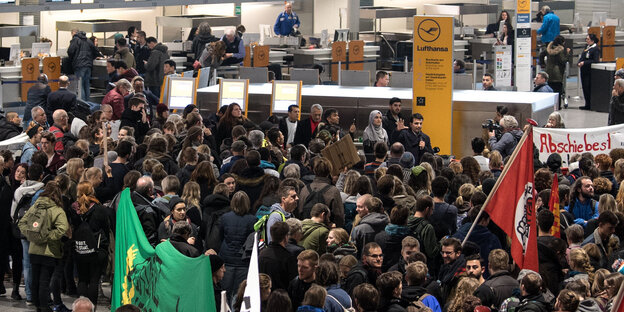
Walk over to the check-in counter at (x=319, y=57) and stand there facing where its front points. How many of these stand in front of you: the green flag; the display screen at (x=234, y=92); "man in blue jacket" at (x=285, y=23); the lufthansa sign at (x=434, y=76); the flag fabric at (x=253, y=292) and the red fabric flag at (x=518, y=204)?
5

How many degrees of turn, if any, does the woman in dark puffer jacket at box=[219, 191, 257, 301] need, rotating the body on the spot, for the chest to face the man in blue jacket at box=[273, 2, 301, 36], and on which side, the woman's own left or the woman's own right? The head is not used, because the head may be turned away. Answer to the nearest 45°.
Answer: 0° — they already face them

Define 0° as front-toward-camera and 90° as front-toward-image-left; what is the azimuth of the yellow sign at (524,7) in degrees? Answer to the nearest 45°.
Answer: approximately 0°

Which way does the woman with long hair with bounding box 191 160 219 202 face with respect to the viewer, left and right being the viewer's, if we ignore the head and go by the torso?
facing away from the viewer

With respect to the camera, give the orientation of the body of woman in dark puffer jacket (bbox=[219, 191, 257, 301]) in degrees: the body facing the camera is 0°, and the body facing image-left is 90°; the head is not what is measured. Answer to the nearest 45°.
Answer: approximately 180°

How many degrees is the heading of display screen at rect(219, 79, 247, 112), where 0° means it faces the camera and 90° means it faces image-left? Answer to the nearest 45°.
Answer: approximately 0°

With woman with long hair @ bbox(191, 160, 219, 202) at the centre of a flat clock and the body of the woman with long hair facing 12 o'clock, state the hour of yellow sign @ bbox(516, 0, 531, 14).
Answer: The yellow sign is roughly at 1 o'clock from the woman with long hair.

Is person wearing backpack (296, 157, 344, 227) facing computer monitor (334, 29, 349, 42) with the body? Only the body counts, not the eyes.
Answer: yes

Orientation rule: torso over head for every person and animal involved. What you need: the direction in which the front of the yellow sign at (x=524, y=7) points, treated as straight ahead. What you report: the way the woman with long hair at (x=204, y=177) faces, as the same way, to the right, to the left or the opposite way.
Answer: the opposite way

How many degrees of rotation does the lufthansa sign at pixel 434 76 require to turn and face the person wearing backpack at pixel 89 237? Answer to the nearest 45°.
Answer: approximately 45° to its right
